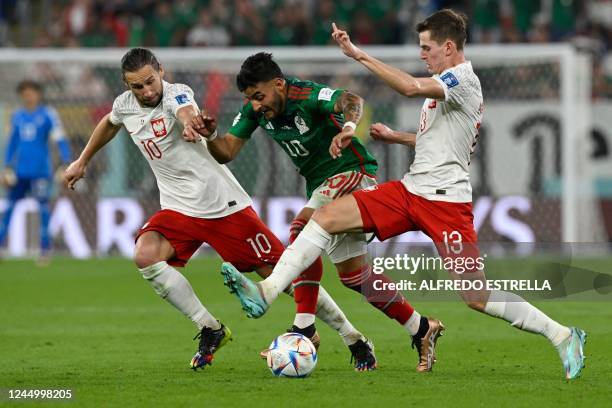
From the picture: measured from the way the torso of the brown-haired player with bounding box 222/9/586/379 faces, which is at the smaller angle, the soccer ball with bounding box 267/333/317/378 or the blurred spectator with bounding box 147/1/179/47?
the soccer ball

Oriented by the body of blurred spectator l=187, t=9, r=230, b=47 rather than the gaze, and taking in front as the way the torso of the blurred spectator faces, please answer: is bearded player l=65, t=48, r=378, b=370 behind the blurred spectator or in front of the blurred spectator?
in front

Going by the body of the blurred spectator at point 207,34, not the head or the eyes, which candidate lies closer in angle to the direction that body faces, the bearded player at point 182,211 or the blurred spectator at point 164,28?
the bearded player

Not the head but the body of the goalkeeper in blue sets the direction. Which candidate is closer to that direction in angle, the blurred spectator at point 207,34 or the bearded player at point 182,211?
the bearded player

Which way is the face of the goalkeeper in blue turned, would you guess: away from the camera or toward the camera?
toward the camera

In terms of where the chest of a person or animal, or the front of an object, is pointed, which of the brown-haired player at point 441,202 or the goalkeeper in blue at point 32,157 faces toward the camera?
the goalkeeper in blue

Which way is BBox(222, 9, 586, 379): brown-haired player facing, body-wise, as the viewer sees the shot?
to the viewer's left

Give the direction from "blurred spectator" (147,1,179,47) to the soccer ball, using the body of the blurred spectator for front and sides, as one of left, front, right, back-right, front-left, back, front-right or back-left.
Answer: front

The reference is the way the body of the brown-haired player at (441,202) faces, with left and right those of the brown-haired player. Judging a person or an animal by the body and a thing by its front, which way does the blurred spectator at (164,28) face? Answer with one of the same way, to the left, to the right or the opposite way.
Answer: to the left

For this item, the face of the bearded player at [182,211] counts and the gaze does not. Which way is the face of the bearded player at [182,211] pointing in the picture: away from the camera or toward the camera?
toward the camera

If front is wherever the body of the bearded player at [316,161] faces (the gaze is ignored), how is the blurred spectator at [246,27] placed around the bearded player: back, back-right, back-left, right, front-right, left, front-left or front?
back-right

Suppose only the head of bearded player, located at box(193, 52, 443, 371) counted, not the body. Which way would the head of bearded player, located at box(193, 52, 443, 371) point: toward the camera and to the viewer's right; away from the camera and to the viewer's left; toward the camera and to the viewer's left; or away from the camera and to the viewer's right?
toward the camera and to the viewer's left

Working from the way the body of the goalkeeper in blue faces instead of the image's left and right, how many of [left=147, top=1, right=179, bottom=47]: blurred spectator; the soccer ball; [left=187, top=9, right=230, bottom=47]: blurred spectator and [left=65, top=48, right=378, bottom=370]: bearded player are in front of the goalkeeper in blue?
2

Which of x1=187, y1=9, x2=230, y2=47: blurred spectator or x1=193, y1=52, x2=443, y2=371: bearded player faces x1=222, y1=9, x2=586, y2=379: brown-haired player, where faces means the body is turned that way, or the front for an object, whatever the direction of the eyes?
the blurred spectator

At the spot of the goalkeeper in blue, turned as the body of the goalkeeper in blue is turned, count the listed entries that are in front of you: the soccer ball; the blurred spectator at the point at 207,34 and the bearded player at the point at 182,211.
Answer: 2

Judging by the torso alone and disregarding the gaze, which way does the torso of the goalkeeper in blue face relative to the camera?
toward the camera
